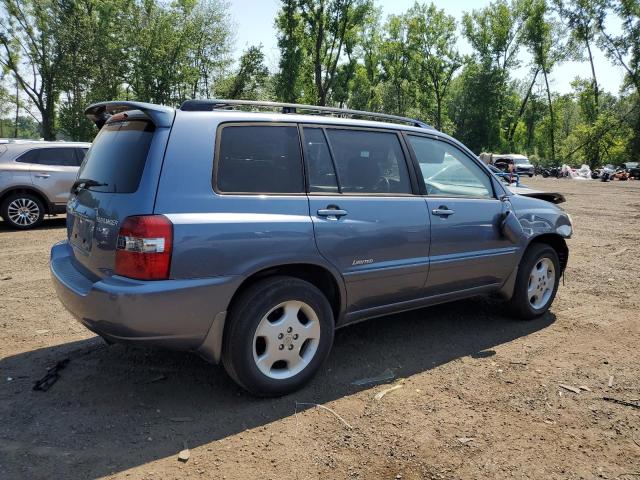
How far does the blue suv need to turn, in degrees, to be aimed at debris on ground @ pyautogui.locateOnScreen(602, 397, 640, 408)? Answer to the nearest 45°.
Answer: approximately 45° to its right

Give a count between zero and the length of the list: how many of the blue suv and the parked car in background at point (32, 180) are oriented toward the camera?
0

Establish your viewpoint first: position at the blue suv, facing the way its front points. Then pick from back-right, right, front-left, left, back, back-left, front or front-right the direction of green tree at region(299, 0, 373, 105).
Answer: front-left

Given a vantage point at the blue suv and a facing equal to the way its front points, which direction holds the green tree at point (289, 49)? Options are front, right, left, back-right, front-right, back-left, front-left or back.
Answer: front-left

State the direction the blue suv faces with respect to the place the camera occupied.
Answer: facing away from the viewer and to the right of the viewer

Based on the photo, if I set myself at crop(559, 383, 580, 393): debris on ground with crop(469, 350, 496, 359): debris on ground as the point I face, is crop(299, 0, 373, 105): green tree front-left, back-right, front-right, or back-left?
front-right
